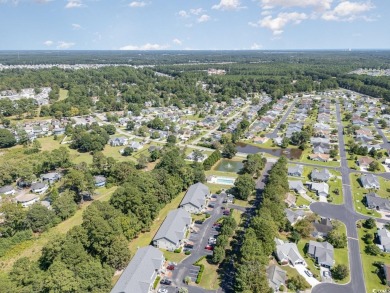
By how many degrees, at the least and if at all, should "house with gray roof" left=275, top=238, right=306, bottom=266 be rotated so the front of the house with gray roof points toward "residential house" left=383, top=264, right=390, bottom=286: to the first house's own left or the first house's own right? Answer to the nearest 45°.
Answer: approximately 45° to the first house's own left

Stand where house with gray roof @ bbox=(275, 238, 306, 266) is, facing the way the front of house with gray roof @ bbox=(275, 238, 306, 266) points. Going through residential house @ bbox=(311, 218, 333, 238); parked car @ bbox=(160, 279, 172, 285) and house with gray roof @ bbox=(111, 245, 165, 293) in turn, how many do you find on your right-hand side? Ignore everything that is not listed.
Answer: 2

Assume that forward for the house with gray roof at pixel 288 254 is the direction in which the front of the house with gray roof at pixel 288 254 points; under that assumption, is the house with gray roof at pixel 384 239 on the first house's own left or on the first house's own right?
on the first house's own left

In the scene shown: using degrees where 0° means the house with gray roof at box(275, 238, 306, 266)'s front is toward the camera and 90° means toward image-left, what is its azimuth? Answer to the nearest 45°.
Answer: approximately 315°

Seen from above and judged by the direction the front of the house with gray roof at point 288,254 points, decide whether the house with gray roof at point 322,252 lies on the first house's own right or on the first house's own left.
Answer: on the first house's own left

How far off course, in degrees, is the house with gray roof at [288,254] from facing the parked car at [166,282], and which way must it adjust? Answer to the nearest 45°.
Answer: approximately 90° to its right

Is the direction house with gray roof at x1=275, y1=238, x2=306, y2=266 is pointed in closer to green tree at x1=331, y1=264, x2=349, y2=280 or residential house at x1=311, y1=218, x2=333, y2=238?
the green tree

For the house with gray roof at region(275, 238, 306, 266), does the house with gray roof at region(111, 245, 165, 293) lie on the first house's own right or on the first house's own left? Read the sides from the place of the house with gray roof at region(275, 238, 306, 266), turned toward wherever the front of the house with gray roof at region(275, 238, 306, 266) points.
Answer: on the first house's own right

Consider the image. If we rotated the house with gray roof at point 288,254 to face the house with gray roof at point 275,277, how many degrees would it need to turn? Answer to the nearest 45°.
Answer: approximately 45° to its right

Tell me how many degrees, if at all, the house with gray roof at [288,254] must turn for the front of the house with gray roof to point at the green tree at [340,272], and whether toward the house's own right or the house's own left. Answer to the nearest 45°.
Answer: approximately 45° to the house's own left

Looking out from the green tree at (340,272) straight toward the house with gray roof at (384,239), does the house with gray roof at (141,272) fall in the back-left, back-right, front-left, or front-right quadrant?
back-left
